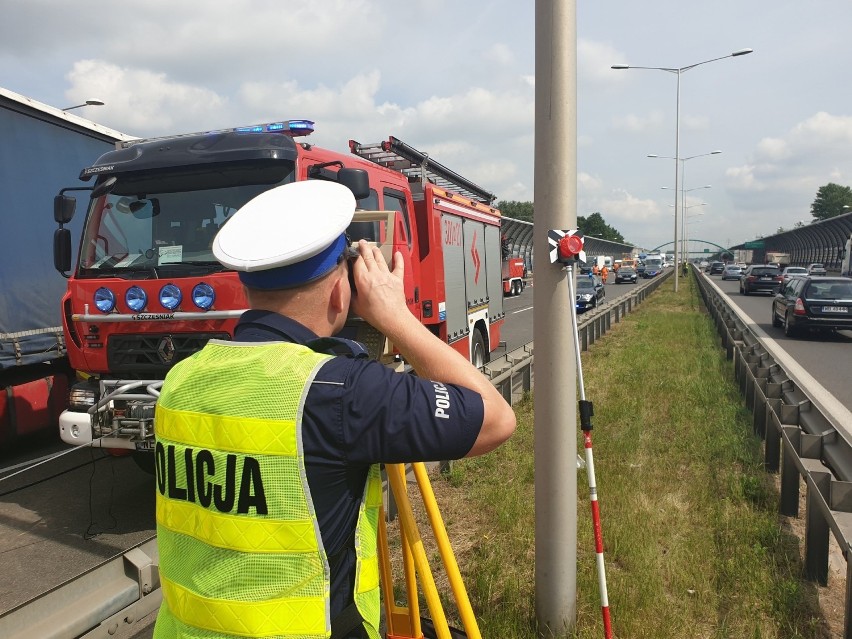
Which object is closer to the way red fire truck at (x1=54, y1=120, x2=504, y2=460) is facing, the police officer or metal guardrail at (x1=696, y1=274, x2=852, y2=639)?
the police officer

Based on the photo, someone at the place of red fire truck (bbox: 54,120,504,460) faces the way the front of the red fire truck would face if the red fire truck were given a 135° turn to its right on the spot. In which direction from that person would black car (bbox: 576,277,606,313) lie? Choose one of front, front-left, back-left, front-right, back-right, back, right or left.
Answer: front-right

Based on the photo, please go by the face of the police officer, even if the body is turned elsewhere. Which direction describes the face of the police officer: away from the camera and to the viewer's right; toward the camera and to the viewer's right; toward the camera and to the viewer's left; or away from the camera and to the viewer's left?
away from the camera and to the viewer's right

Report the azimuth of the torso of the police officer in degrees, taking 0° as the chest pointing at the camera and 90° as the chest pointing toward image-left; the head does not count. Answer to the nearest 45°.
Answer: approximately 225°

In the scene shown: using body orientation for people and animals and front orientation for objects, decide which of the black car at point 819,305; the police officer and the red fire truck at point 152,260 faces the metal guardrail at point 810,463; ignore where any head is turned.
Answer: the police officer

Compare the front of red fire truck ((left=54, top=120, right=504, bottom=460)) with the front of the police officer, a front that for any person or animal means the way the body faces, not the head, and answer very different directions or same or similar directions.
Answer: very different directions

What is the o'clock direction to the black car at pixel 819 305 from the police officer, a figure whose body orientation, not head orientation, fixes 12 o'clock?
The black car is roughly at 12 o'clock from the police officer.

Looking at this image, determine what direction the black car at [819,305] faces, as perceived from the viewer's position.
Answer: facing away from the viewer and to the left of the viewer

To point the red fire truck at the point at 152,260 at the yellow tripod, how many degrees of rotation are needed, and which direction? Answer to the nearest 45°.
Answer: approximately 45° to its left

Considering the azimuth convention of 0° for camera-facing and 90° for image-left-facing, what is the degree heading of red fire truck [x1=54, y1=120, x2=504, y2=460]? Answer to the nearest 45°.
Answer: approximately 45°

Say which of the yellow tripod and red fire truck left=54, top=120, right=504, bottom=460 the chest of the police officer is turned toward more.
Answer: the yellow tripod

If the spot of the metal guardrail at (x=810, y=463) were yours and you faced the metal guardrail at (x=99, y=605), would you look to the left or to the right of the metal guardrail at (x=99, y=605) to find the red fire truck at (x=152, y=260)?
right
